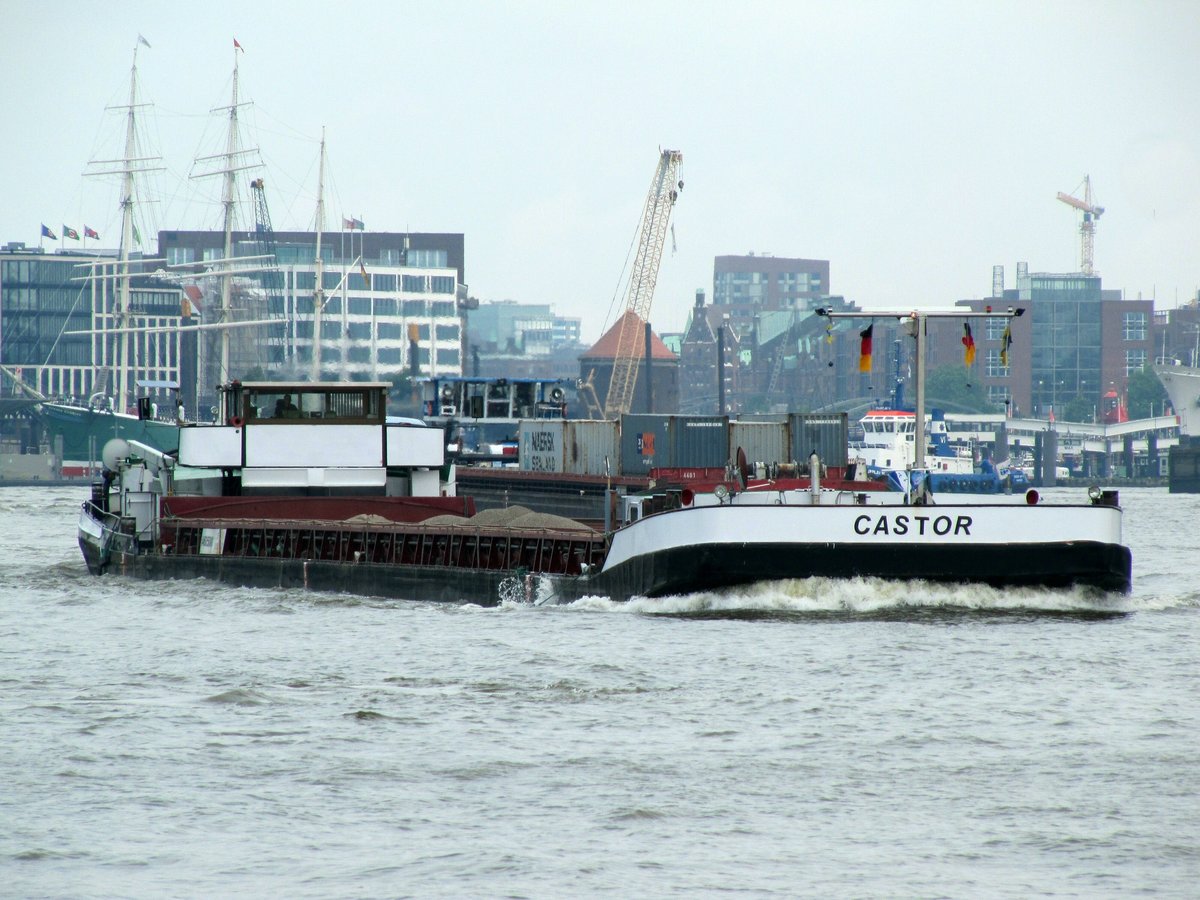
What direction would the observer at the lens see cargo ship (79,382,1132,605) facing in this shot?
facing the viewer and to the right of the viewer
